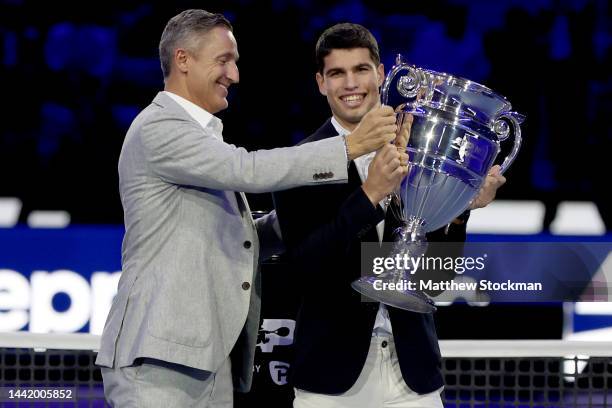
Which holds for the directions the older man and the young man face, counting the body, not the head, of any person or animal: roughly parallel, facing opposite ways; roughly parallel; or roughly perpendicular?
roughly perpendicular

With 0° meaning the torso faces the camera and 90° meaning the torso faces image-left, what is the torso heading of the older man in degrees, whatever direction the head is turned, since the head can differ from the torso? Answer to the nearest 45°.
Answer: approximately 270°

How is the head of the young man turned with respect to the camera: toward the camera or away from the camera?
toward the camera

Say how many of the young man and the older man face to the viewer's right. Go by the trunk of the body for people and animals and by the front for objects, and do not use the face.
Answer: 1

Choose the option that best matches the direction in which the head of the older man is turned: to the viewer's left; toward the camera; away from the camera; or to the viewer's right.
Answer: to the viewer's right

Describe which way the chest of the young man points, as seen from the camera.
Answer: toward the camera

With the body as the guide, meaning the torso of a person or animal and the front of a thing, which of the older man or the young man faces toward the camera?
the young man
